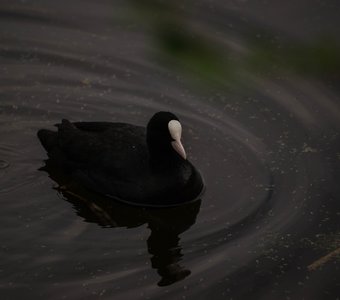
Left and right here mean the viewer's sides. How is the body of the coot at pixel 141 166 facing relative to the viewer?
facing the viewer and to the right of the viewer
